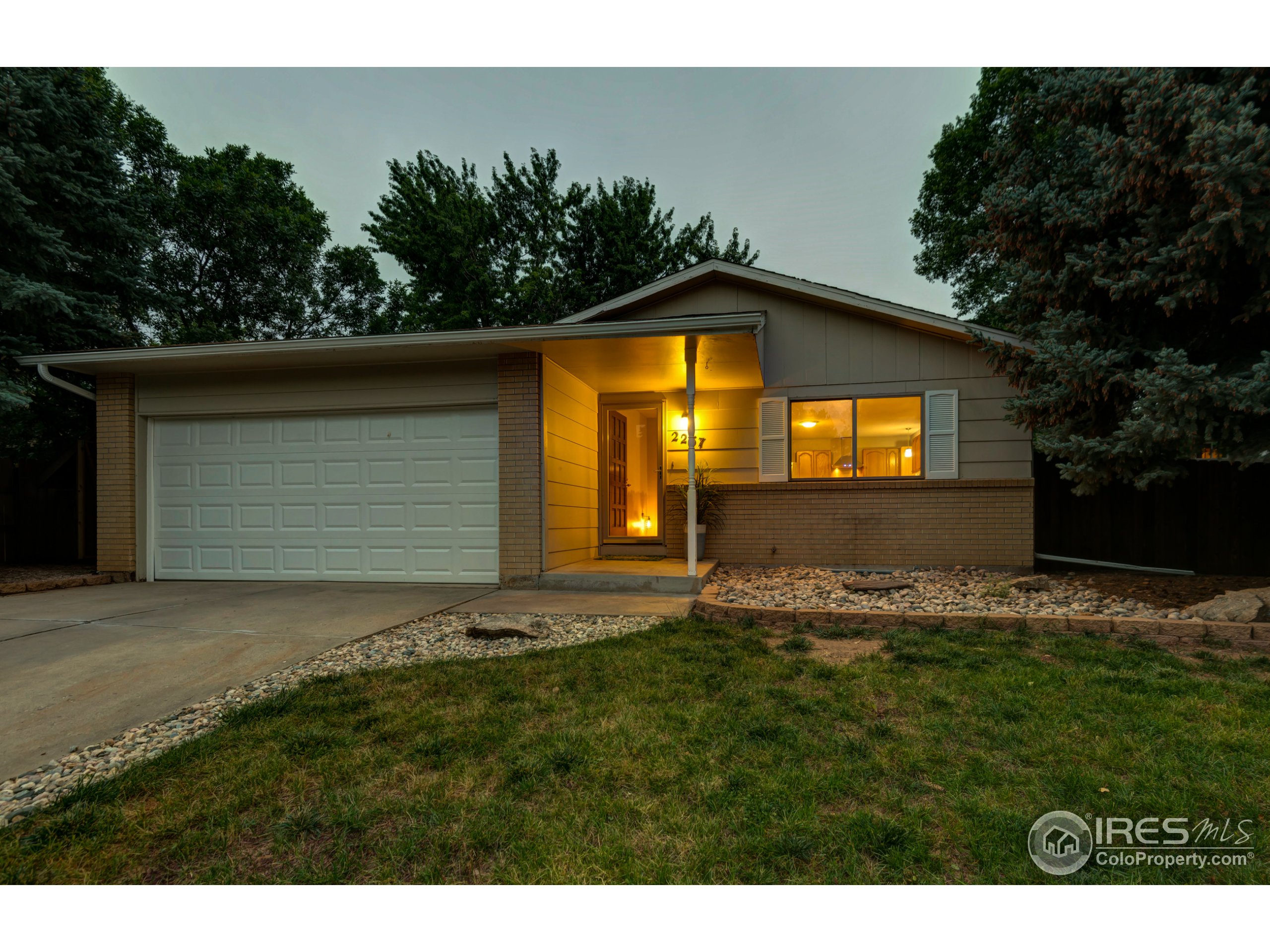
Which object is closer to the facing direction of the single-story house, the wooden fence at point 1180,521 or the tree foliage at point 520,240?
the wooden fence

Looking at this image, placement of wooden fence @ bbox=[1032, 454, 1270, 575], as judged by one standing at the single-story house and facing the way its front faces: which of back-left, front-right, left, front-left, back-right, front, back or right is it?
left

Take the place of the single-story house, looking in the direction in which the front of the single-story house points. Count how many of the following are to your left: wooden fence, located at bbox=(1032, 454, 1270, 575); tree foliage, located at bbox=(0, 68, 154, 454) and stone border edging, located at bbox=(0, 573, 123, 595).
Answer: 1

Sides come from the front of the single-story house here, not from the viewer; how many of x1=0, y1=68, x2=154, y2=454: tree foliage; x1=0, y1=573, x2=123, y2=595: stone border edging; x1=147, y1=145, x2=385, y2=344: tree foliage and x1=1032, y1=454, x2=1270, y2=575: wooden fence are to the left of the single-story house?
1

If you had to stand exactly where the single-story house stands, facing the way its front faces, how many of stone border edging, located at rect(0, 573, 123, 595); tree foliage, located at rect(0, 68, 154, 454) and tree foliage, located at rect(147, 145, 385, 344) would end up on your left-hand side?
0

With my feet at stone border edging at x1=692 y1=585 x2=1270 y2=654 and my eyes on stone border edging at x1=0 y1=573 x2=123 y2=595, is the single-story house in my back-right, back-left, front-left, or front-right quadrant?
front-right

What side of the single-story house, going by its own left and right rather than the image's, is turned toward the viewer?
front

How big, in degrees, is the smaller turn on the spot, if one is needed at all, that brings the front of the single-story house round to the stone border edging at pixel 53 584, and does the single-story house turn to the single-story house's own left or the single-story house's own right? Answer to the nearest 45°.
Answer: approximately 90° to the single-story house's own right

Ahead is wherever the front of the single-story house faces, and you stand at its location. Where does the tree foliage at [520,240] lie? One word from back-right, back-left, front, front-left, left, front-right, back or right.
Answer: back

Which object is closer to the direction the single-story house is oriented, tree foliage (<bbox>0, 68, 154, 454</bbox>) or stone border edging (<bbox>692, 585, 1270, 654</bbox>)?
the stone border edging

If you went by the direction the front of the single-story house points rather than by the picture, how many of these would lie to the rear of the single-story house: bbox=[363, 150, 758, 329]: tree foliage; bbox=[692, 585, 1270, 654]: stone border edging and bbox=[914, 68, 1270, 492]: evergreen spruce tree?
1

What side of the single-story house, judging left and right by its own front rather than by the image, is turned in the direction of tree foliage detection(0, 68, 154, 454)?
right

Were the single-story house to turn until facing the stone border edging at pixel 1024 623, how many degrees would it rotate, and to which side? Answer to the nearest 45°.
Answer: approximately 45° to its left

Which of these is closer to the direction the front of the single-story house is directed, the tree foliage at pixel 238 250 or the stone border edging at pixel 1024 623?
the stone border edging

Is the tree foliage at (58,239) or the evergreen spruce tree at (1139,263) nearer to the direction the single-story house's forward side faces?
the evergreen spruce tree

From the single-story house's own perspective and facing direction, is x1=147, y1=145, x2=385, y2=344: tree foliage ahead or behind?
behind

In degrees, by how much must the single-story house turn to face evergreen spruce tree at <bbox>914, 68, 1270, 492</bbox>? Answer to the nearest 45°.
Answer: approximately 45° to its left
